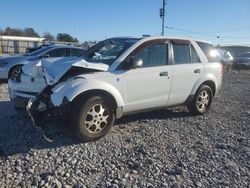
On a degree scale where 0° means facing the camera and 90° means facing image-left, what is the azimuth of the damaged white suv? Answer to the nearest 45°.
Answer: approximately 45°

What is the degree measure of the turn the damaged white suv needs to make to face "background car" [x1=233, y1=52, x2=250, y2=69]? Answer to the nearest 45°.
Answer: approximately 180°
